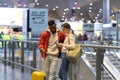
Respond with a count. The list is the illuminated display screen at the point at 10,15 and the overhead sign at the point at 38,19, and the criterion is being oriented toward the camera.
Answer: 2

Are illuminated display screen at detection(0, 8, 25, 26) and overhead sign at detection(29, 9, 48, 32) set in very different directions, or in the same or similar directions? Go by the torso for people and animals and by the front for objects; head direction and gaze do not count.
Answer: same or similar directions

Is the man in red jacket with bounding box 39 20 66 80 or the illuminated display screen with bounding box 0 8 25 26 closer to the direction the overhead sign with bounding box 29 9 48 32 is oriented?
the man in red jacket

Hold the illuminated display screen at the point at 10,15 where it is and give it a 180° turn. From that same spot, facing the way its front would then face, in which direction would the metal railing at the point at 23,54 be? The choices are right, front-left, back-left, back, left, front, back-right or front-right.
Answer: back

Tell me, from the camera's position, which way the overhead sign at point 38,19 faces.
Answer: facing the viewer

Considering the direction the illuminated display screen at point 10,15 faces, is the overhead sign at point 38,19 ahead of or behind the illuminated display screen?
ahead

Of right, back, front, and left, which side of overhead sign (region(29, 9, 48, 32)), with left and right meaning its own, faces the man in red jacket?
front

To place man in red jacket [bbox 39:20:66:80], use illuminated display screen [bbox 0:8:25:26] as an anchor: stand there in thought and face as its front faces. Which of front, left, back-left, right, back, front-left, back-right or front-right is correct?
front

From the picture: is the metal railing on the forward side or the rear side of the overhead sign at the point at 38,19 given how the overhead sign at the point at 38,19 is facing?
on the forward side
